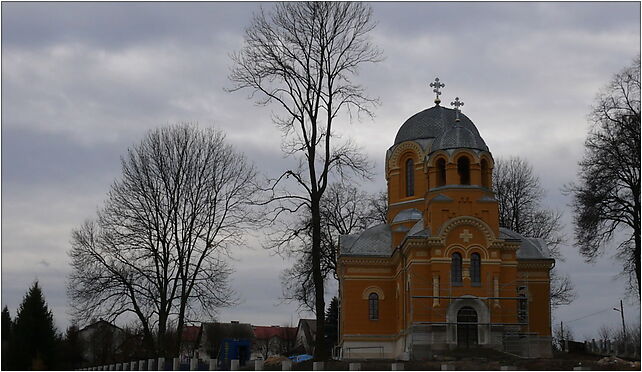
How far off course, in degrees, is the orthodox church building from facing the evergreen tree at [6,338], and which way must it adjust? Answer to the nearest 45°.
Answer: approximately 90° to its right

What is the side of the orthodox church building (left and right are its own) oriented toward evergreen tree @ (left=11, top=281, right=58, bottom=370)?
right

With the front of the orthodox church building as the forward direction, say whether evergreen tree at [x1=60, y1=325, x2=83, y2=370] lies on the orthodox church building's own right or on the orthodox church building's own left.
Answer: on the orthodox church building's own right

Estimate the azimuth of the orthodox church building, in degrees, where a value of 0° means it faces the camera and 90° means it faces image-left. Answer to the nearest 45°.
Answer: approximately 0°
